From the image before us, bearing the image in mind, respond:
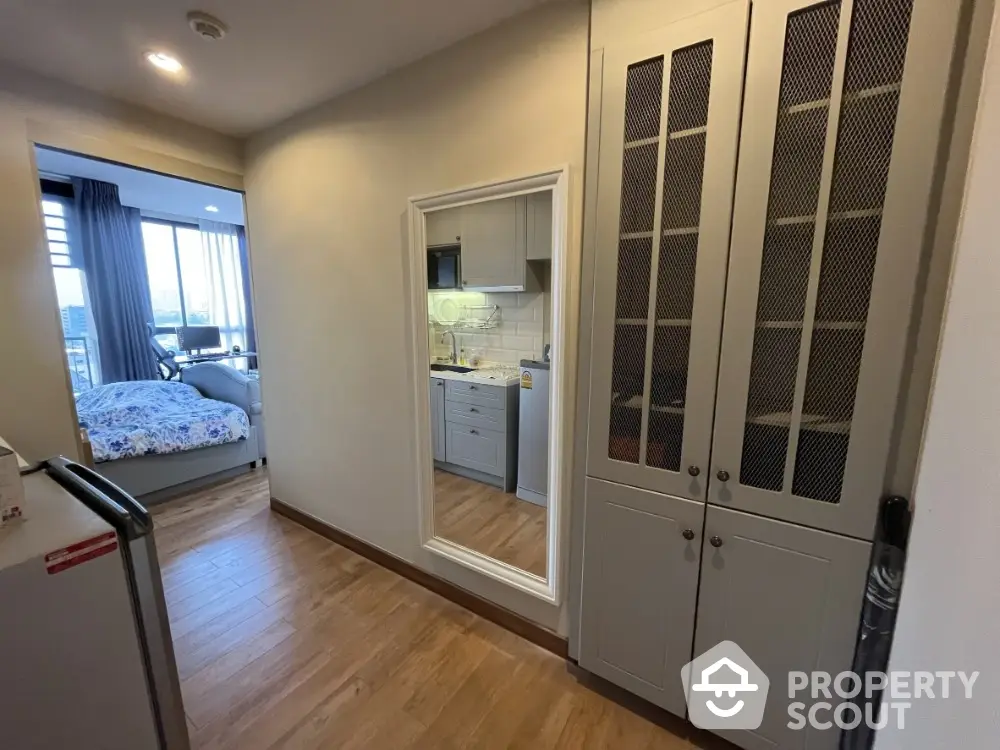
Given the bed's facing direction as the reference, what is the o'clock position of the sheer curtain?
The sheer curtain is roughly at 5 o'clock from the bed.

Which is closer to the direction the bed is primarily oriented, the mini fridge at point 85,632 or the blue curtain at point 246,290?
the mini fridge

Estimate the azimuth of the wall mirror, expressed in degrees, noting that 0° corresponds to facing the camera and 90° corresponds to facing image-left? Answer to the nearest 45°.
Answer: approximately 45°

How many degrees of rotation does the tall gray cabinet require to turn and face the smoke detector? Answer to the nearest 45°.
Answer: approximately 45° to its right

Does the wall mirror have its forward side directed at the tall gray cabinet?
no

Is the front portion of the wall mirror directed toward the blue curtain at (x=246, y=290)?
no

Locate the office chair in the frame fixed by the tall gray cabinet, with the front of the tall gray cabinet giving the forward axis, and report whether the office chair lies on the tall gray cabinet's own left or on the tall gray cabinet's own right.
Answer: on the tall gray cabinet's own right

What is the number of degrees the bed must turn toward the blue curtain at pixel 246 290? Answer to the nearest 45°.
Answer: approximately 135° to its right

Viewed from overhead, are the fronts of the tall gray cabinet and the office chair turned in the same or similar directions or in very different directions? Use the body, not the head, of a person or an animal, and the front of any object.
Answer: very different directions

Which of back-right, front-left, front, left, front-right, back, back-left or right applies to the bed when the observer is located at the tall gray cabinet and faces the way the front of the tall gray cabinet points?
front-right

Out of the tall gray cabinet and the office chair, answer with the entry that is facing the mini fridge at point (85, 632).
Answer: the tall gray cabinet

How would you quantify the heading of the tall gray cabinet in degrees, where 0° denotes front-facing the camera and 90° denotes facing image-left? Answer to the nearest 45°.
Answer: approximately 45°
